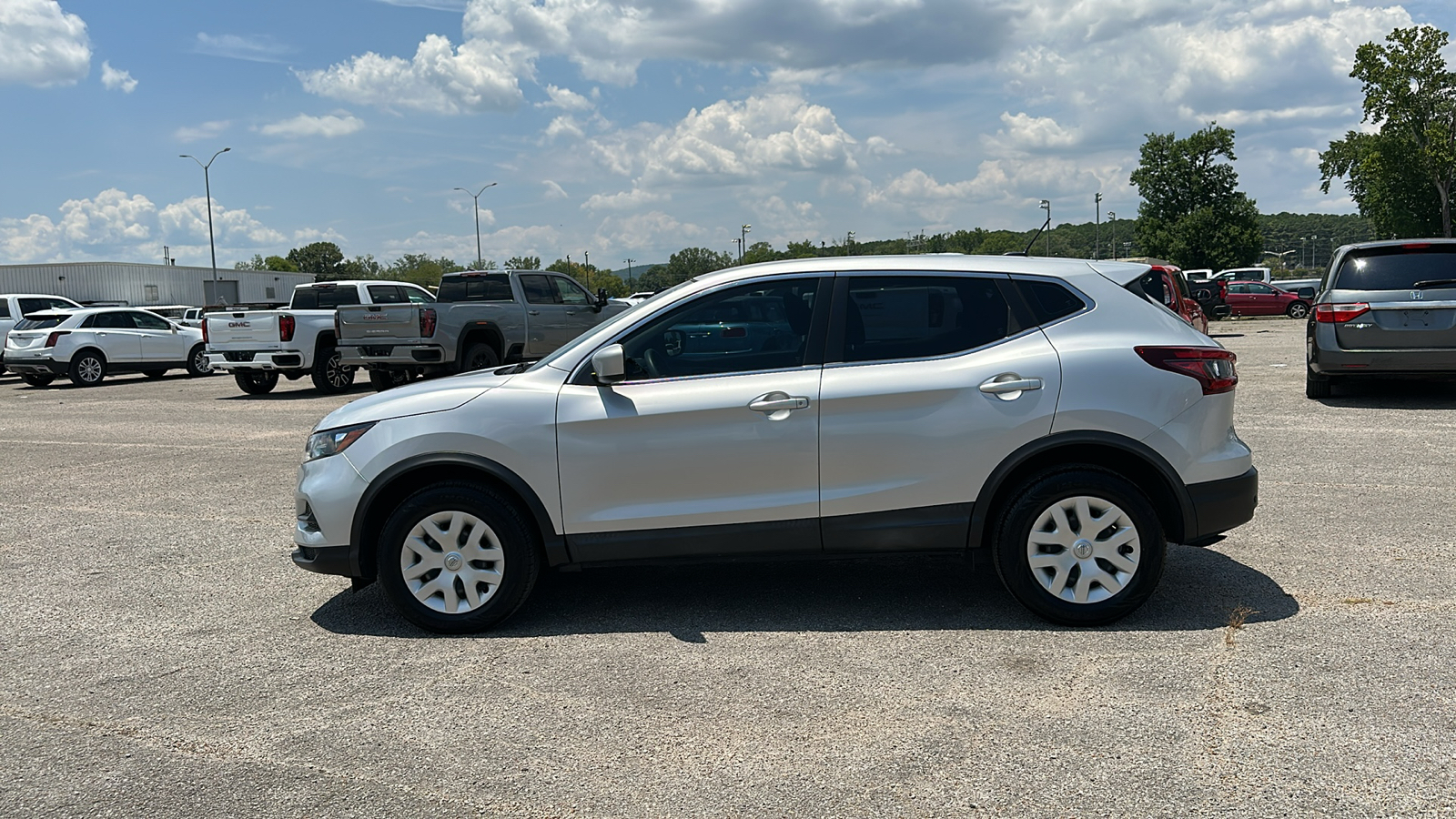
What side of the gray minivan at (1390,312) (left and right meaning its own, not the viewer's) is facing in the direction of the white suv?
left

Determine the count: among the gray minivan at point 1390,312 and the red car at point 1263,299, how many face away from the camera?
1

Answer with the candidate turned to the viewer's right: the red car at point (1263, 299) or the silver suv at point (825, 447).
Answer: the red car

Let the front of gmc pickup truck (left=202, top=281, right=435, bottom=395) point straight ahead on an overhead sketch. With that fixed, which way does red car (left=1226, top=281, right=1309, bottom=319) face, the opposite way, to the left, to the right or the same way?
to the right

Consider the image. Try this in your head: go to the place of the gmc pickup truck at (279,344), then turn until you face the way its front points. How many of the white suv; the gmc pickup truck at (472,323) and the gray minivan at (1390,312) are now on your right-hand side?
2

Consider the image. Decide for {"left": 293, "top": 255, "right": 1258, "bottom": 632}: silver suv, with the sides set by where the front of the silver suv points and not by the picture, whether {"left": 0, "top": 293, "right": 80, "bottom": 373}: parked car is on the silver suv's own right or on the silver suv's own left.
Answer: on the silver suv's own right

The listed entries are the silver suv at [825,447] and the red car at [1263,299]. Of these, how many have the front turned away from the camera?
0

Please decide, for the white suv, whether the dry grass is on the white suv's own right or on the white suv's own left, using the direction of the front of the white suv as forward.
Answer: on the white suv's own right

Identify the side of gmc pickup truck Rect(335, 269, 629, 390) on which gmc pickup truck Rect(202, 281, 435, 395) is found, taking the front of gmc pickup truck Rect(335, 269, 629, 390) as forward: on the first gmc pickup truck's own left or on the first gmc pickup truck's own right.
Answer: on the first gmc pickup truck's own left

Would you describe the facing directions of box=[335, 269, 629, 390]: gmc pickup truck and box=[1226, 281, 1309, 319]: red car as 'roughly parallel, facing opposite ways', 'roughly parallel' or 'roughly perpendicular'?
roughly perpendicular

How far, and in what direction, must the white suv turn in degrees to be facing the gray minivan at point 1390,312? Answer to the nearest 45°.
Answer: approximately 90° to its right

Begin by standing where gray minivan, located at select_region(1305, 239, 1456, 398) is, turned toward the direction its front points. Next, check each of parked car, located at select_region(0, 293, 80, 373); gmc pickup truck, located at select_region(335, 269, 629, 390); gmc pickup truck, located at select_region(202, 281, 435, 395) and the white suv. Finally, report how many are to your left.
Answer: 4

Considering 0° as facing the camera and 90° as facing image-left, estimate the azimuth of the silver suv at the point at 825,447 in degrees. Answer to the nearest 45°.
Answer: approximately 90°

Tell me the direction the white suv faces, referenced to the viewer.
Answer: facing away from the viewer and to the right of the viewer

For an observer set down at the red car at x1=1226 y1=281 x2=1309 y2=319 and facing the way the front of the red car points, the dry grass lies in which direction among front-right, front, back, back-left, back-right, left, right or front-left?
right

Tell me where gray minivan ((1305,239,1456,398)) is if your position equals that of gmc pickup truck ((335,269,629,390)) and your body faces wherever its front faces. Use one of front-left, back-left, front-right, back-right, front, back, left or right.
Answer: right

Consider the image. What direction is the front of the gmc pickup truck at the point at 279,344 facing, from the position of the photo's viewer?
facing away from the viewer and to the right of the viewer

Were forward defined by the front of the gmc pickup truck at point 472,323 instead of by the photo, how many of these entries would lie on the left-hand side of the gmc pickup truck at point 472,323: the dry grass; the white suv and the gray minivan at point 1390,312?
1
